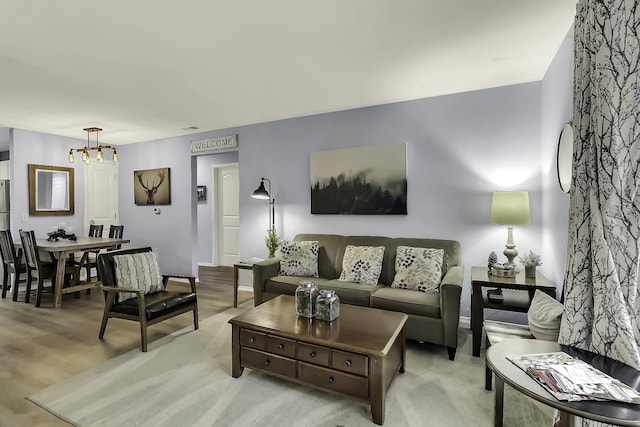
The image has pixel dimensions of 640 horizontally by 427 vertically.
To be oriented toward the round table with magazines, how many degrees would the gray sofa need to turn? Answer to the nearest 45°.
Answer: approximately 45° to its left

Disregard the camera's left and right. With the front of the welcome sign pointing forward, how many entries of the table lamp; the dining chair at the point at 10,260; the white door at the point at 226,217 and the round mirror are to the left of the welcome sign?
2

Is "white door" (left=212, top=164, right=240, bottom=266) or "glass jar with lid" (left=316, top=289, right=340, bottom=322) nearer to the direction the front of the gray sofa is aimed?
the glass jar with lid

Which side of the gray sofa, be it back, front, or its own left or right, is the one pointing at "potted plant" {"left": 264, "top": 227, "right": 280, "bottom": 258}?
right

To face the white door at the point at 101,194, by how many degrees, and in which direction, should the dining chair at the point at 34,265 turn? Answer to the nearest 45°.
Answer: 0° — it already faces it

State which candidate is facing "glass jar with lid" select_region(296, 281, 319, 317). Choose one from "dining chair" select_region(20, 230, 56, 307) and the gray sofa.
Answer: the gray sofa

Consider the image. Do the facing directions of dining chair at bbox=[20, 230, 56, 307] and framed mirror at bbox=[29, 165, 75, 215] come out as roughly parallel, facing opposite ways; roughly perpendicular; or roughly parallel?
roughly perpendicular

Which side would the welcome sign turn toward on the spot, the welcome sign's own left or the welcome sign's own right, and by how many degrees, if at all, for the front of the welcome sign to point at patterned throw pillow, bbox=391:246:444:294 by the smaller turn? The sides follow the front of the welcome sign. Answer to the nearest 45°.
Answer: approximately 90° to the welcome sign's own left

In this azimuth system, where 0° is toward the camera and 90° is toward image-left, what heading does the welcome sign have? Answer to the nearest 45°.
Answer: approximately 45°
